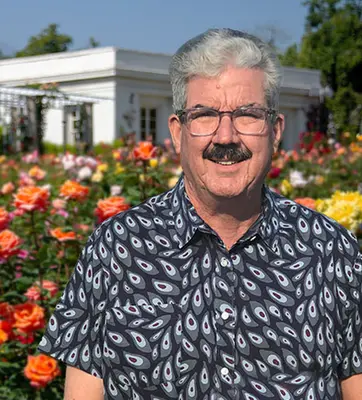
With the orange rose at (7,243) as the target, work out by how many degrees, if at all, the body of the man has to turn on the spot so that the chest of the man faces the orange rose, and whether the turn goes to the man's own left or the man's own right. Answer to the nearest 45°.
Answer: approximately 135° to the man's own right

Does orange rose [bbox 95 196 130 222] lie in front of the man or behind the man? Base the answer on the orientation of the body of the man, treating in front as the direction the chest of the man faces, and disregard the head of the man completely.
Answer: behind

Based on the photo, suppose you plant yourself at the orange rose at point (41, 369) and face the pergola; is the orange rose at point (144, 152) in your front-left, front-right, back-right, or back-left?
front-right

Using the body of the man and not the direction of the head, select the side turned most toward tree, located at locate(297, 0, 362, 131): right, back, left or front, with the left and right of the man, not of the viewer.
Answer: back

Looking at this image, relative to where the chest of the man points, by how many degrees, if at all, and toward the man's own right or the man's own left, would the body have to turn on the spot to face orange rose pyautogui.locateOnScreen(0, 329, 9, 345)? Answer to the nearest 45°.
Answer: approximately 135° to the man's own right

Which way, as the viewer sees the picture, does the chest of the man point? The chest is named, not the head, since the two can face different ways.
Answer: toward the camera

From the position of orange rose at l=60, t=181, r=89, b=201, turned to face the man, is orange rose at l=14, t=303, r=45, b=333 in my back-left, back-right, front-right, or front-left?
front-right

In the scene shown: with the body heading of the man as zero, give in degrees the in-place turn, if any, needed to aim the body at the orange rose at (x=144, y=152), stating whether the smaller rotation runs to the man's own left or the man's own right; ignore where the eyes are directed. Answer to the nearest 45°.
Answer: approximately 180°
